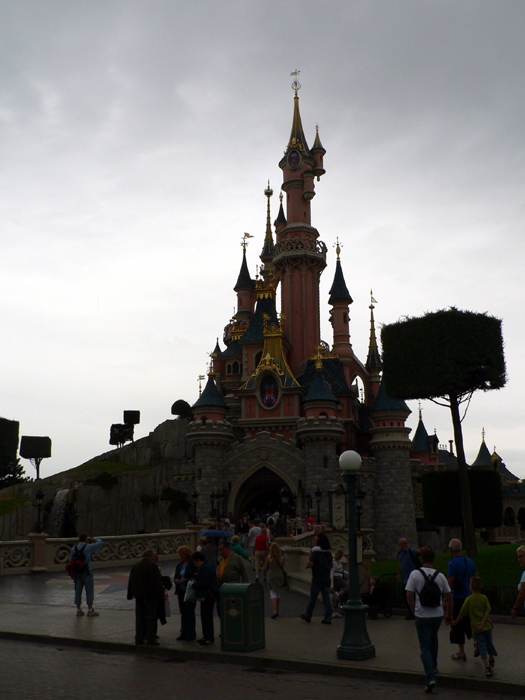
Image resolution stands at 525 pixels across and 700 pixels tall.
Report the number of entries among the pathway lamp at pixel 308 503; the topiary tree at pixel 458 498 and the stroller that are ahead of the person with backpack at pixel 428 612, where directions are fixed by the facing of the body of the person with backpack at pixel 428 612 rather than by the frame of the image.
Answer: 3

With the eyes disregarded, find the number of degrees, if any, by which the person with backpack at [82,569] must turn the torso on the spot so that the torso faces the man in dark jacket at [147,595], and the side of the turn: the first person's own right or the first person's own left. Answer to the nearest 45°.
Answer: approximately 135° to the first person's own right

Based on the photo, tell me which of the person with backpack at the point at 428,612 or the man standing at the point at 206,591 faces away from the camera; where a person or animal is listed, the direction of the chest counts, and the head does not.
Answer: the person with backpack

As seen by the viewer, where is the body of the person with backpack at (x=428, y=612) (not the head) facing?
away from the camera

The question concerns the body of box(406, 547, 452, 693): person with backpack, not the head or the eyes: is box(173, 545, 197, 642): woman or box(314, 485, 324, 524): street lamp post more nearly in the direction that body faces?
the street lamp post

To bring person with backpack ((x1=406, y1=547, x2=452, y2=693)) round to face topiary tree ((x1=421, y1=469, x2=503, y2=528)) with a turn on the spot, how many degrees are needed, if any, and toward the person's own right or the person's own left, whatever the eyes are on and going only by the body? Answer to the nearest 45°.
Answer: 0° — they already face it

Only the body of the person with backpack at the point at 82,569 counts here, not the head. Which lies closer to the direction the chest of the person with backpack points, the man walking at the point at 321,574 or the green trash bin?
the man walking

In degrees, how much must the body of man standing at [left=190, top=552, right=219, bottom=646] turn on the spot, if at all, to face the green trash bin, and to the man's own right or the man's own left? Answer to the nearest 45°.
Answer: approximately 135° to the man's own left

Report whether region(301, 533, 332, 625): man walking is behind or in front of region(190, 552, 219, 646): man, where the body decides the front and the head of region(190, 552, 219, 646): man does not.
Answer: behind

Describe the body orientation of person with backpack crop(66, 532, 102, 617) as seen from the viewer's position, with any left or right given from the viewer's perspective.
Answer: facing away from the viewer and to the right of the viewer

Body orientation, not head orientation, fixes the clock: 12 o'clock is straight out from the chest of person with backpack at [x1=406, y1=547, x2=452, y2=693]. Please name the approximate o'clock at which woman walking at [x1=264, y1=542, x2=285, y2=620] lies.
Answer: The woman walking is roughly at 11 o'clock from the person with backpack.
